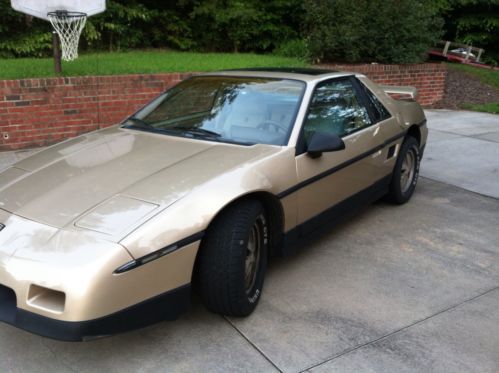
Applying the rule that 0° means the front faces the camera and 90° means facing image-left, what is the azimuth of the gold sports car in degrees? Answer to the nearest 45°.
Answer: approximately 45°

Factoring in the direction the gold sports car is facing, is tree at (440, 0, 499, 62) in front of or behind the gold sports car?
behind

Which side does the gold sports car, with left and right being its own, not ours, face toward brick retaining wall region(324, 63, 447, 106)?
back

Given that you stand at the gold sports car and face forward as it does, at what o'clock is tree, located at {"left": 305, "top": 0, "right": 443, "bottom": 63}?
The tree is roughly at 5 o'clock from the gold sports car.

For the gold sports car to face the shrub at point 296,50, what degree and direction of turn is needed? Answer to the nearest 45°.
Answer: approximately 135° to its right
